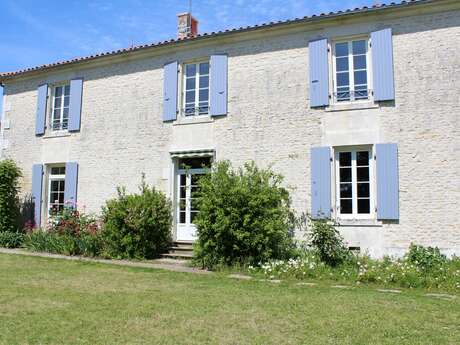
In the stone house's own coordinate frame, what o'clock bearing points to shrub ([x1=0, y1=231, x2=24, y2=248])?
The shrub is roughly at 2 o'clock from the stone house.

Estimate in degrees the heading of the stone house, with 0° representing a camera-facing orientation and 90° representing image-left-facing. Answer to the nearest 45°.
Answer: approximately 45°

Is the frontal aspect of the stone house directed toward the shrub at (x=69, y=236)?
no

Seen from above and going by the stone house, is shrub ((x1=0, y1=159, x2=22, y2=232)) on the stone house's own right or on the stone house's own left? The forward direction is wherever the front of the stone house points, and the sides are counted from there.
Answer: on the stone house's own right
